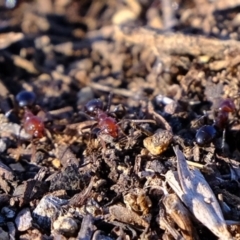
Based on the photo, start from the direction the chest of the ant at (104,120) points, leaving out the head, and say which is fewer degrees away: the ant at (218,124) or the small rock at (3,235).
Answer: the ant

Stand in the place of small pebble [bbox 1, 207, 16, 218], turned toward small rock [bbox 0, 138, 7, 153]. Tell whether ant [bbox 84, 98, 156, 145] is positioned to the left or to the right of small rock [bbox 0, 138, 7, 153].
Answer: right

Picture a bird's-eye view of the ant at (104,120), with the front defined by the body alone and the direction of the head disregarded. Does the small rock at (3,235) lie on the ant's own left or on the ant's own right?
on the ant's own right

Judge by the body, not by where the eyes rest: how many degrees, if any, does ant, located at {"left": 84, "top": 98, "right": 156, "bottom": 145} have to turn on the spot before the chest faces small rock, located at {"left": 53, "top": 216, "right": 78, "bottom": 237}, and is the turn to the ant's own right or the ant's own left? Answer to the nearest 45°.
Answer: approximately 45° to the ant's own right

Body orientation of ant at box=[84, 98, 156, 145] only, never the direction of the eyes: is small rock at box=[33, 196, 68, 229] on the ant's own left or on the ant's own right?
on the ant's own right

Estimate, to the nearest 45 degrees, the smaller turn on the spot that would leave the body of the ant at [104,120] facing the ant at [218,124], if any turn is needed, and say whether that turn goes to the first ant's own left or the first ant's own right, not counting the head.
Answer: approximately 45° to the first ant's own left

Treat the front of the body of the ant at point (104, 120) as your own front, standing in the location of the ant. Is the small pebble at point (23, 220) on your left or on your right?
on your right

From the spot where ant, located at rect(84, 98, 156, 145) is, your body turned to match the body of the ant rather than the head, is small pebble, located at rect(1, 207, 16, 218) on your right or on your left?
on your right

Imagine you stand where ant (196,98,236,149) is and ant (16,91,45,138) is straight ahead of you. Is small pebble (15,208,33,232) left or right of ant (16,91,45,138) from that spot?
left
